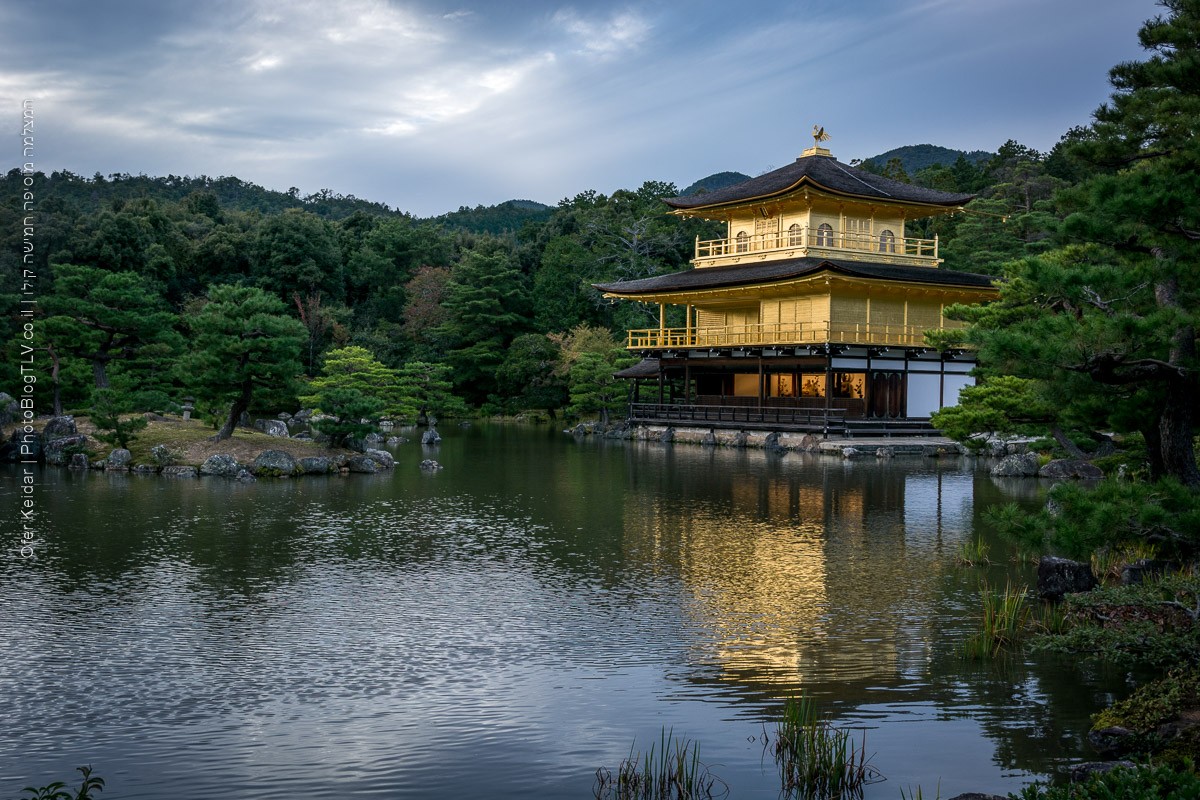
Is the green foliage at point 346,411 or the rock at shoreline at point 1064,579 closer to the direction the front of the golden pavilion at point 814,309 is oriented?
the green foliage

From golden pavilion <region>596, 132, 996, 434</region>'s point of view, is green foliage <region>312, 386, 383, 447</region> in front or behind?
in front

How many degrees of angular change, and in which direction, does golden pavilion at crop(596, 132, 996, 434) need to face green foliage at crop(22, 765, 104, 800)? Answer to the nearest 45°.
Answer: approximately 45° to its left

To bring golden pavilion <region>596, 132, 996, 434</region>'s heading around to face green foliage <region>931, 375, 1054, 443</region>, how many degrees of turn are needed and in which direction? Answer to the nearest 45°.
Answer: approximately 45° to its left

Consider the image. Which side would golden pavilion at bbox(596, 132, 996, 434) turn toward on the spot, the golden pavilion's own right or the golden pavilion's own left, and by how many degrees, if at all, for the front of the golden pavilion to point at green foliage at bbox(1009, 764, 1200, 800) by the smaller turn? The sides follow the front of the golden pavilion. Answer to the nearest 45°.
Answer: approximately 45° to the golden pavilion's own left

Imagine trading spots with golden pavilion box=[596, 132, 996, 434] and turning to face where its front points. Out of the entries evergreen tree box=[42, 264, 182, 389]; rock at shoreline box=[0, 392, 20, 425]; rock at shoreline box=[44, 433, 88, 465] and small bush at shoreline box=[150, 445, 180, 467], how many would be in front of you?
4

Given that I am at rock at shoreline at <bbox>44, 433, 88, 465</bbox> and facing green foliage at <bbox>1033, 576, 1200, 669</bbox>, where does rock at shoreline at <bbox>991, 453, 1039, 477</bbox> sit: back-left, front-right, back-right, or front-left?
front-left

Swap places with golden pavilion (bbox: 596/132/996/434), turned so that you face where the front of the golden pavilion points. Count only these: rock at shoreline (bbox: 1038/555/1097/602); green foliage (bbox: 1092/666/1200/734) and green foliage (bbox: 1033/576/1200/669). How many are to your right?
0

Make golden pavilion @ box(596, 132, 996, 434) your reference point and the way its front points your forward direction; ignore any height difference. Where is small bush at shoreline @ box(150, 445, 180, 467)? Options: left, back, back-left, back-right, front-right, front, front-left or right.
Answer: front

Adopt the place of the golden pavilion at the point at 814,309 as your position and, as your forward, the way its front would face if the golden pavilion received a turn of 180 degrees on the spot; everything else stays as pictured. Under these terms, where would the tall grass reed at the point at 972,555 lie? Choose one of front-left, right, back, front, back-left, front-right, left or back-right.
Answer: back-right

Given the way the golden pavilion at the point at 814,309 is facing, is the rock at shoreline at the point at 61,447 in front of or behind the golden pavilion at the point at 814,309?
in front

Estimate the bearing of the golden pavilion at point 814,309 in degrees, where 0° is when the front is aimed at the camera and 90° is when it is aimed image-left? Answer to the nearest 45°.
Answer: approximately 45°

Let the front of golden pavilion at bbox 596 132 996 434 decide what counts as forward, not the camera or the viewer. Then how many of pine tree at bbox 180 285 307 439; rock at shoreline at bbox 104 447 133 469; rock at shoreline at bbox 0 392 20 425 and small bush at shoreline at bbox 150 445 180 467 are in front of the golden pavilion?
4

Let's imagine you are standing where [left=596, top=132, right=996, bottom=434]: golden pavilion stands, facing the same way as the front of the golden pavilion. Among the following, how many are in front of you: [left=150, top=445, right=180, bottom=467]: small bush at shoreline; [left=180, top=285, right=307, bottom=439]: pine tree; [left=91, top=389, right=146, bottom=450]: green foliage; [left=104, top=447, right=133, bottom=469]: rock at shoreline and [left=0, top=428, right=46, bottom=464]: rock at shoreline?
5

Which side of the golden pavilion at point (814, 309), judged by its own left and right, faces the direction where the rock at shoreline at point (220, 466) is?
front

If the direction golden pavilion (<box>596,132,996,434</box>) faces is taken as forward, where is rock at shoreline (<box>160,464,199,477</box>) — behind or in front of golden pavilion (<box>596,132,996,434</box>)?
in front
